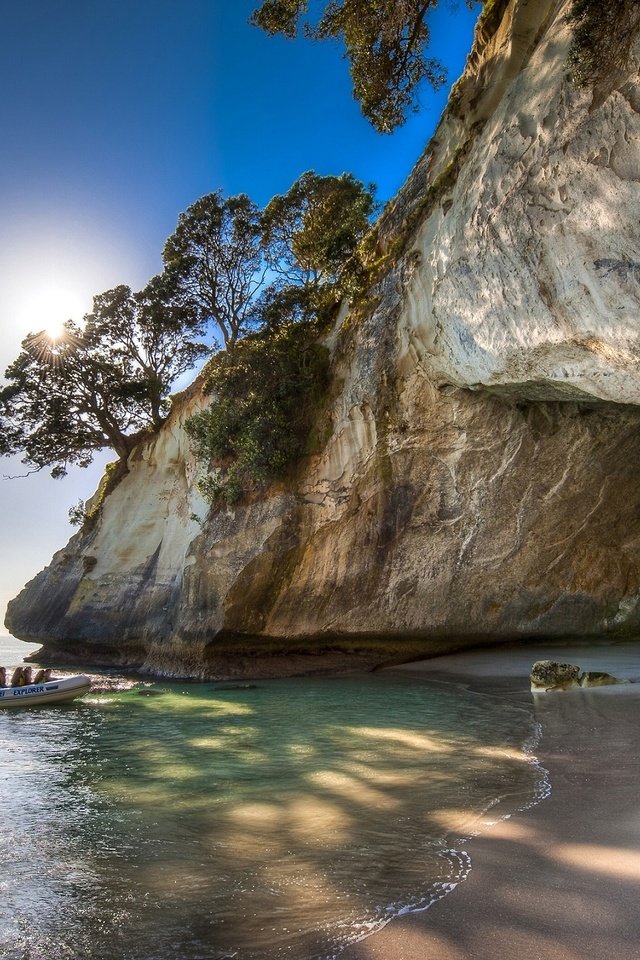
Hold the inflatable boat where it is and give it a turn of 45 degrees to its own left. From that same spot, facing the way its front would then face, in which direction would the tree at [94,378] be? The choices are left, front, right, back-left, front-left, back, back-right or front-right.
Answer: front-left

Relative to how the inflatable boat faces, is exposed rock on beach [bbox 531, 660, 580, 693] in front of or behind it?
in front

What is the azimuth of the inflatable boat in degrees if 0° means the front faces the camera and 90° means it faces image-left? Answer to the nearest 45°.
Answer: approximately 270°
